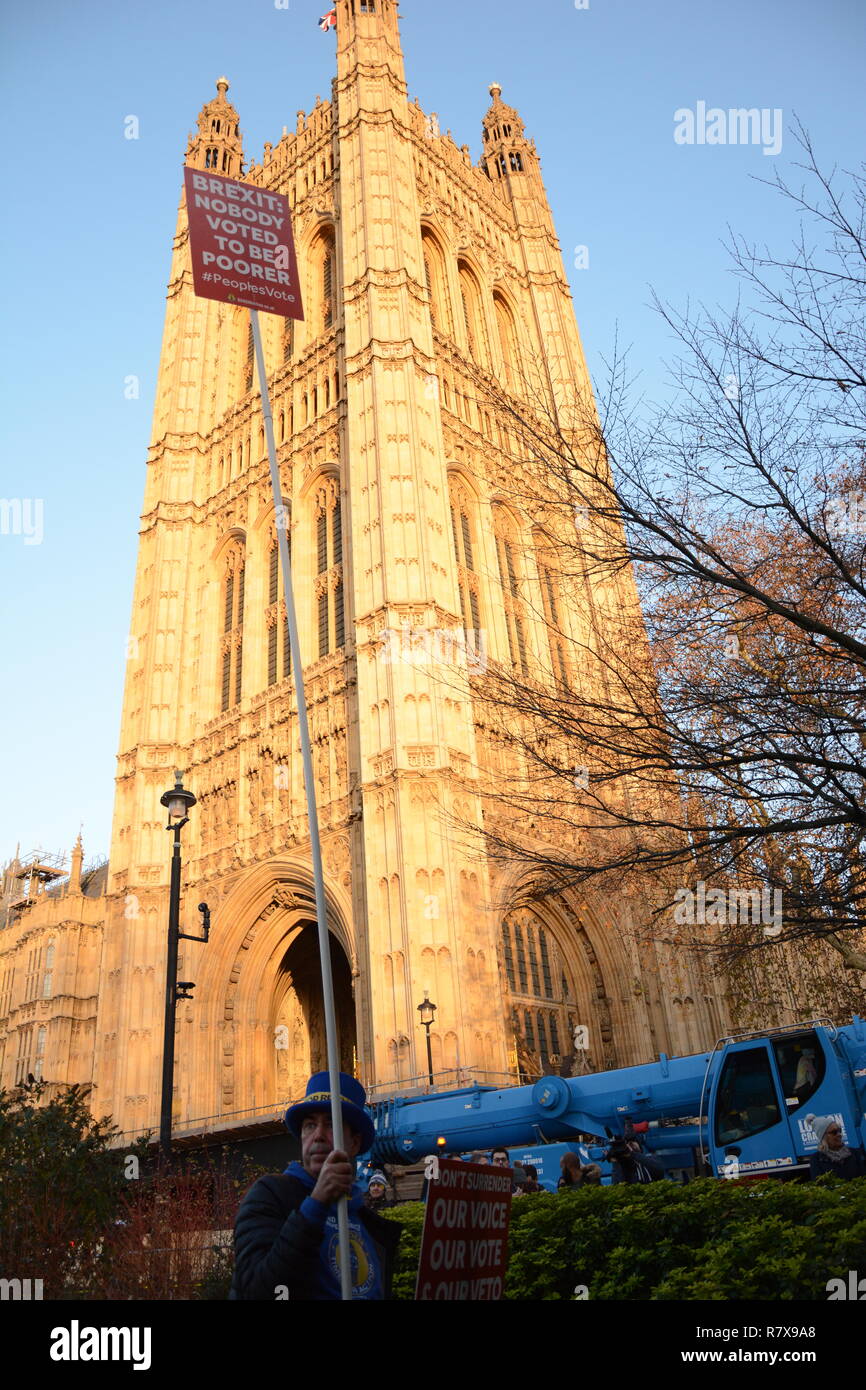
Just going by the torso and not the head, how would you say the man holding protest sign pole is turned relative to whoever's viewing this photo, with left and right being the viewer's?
facing the viewer

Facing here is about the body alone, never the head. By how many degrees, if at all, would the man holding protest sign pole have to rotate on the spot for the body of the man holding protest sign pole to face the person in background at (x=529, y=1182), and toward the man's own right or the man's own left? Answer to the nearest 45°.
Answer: approximately 180°

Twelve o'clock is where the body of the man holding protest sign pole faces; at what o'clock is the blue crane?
The blue crane is roughly at 7 o'clock from the man holding protest sign pole.

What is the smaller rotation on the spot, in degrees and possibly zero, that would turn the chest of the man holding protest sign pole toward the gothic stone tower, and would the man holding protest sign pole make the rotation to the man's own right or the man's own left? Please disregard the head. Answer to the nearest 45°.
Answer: approximately 180°

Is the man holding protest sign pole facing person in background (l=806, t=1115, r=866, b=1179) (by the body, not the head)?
no

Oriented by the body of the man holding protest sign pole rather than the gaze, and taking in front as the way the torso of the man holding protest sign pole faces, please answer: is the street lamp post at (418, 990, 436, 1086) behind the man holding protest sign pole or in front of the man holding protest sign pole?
behind

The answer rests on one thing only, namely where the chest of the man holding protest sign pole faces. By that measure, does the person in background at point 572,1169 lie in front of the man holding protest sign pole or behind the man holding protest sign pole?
behind

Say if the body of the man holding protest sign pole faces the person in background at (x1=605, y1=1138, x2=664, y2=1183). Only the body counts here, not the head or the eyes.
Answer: no

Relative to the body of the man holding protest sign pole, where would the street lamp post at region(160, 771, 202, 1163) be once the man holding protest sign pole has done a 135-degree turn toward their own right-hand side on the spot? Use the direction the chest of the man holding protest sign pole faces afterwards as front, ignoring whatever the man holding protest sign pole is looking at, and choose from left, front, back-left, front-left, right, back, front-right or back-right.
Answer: front-right
